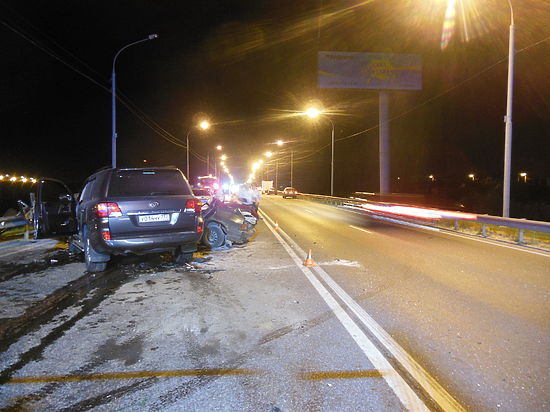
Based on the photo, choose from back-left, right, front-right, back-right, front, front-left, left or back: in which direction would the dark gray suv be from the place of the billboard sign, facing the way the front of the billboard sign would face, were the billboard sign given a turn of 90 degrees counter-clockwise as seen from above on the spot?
right

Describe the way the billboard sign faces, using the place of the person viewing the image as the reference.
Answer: facing the viewer

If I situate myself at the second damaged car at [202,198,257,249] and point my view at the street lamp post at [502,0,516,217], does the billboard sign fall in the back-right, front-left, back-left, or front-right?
front-left

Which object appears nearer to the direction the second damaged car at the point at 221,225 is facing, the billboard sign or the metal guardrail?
the metal guardrail

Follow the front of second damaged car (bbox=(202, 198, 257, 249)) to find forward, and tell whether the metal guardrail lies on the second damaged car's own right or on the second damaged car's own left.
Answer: on the second damaged car's own left

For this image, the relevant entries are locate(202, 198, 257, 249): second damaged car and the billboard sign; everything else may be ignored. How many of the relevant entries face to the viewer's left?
0

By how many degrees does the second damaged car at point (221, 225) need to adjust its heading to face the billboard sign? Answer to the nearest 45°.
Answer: approximately 90° to its left

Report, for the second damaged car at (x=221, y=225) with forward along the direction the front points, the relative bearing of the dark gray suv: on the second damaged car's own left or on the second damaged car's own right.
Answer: on the second damaged car's own right

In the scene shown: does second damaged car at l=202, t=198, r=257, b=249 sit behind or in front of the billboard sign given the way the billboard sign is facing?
in front

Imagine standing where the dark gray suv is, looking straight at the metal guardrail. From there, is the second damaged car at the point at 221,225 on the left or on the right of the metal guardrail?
left

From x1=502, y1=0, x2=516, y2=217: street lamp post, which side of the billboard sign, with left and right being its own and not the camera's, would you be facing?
front

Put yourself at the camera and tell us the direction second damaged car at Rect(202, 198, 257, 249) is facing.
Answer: facing the viewer and to the right of the viewer
